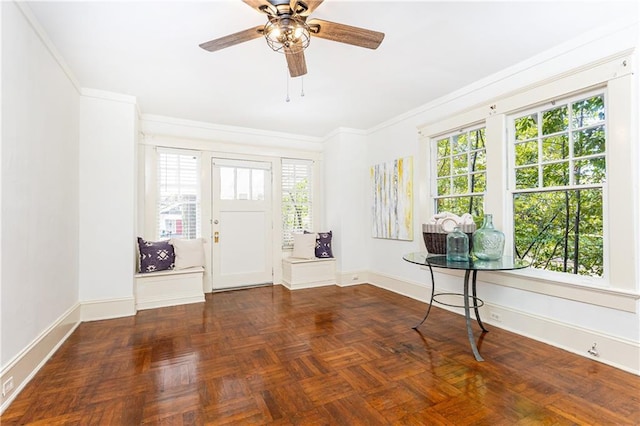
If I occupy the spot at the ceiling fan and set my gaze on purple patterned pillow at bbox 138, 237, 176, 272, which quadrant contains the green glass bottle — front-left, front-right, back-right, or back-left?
back-right

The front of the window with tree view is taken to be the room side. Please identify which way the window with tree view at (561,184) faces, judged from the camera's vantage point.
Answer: facing the viewer and to the left of the viewer

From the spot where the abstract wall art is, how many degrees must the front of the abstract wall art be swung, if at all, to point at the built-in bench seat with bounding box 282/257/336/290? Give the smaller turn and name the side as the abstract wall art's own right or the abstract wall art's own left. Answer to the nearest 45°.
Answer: approximately 45° to the abstract wall art's own right

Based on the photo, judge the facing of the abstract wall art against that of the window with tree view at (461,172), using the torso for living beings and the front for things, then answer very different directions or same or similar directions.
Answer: same or similar directions

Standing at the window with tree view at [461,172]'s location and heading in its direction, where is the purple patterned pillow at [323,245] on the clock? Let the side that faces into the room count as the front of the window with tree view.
The purple patterned pillow is roughly at 2 o'clock from the window with tree view.

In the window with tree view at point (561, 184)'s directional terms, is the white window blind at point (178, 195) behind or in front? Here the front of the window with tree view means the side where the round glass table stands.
in front

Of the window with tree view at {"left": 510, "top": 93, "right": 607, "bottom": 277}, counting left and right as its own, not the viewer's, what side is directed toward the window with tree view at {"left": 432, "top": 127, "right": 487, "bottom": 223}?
right

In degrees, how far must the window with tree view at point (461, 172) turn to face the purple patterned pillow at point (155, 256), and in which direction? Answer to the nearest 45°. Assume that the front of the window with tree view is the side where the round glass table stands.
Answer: approximately 45° to its right

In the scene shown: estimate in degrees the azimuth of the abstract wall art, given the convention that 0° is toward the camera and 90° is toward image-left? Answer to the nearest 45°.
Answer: approximately 45°

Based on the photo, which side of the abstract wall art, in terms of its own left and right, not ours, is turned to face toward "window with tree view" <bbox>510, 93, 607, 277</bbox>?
left

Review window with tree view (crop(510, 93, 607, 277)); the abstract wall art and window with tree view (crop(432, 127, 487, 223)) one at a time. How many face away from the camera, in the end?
0

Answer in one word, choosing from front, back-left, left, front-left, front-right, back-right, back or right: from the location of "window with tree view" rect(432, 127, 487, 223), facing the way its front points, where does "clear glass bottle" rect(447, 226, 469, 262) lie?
front-left

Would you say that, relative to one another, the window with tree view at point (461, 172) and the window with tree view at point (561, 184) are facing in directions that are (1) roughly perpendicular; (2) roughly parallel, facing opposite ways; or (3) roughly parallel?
roughly parallel

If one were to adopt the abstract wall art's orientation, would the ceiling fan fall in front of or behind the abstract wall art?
in front

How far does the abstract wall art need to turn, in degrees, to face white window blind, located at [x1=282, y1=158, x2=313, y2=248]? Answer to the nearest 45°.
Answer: approximately 45° to its right

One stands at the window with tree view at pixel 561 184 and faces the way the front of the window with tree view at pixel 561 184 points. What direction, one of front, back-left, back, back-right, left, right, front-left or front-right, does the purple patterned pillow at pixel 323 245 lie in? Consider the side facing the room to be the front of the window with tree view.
front-right

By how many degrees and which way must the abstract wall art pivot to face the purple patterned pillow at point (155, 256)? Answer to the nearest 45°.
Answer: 0° — it already faces it

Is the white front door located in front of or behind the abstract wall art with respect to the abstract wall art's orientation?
in front

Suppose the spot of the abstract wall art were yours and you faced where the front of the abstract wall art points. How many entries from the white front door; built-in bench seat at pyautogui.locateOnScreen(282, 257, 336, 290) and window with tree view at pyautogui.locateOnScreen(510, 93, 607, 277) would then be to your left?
1
